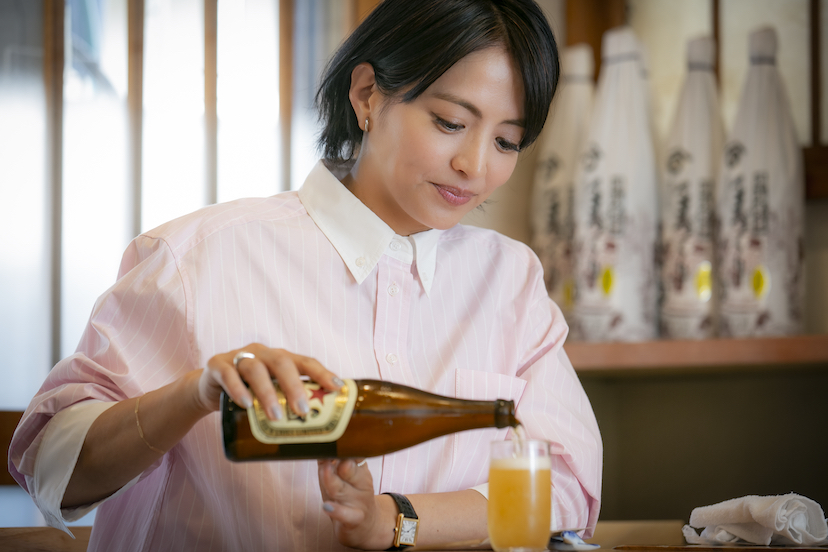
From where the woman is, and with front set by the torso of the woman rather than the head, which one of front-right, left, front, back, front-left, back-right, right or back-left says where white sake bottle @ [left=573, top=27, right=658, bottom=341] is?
left

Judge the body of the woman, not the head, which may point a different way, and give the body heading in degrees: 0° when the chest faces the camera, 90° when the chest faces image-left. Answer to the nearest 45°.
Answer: approximately 315°

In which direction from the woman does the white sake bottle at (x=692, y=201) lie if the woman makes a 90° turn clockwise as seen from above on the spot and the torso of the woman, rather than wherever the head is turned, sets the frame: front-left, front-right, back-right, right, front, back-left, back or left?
back

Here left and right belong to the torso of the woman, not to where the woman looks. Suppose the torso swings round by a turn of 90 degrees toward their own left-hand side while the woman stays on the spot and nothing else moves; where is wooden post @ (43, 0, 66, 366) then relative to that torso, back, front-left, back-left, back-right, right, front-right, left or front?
left

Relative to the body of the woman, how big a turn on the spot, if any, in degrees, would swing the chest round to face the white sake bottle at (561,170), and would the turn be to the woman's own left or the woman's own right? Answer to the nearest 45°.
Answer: approximately 90° to the woman's own left
